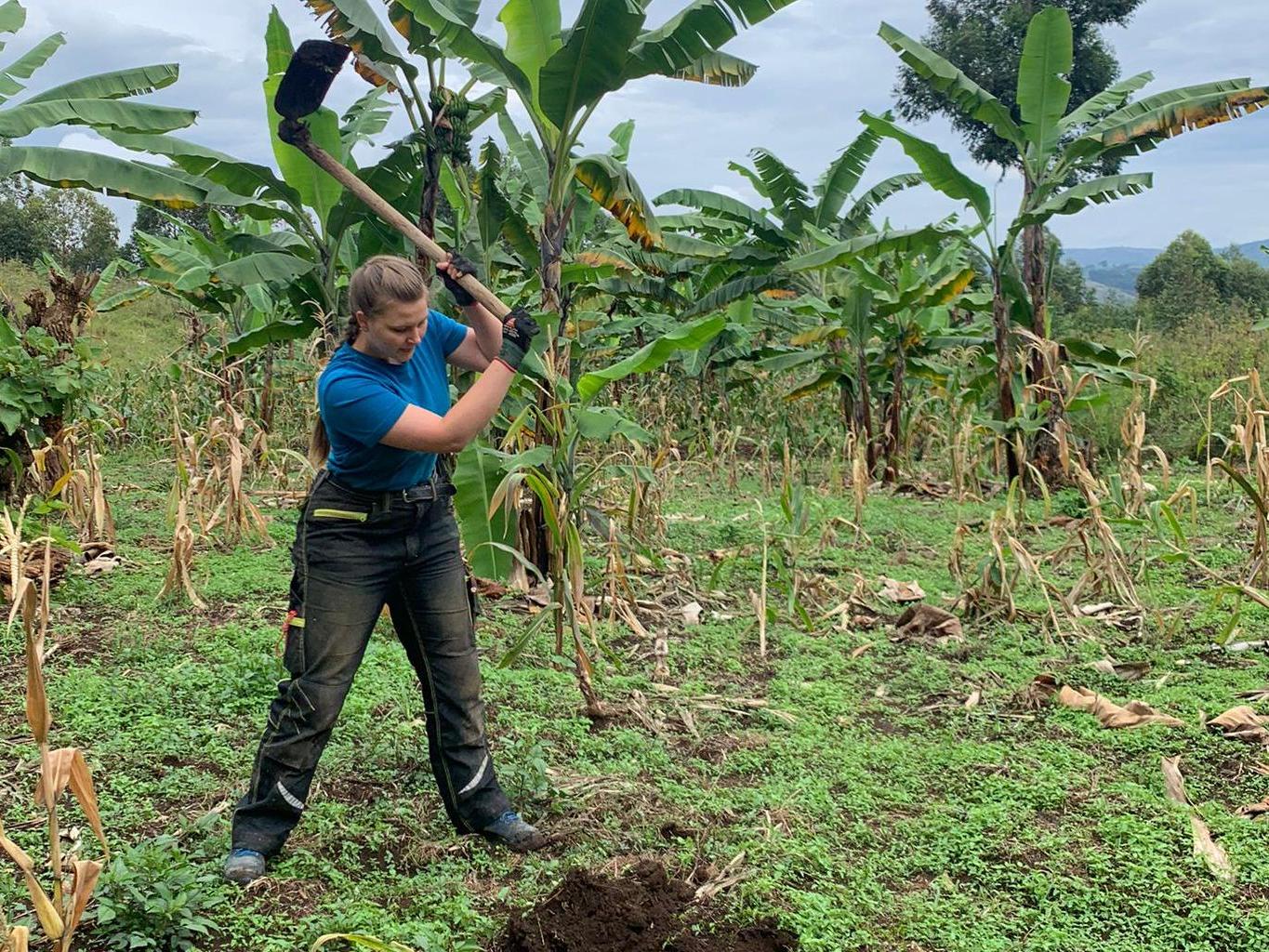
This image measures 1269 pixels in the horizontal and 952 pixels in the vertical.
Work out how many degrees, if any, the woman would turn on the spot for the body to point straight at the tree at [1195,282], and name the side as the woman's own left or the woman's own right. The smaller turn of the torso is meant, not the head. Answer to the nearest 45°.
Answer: approximately 90° to the woman's own left

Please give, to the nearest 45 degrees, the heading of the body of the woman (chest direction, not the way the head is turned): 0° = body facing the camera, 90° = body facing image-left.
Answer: approximately 315°

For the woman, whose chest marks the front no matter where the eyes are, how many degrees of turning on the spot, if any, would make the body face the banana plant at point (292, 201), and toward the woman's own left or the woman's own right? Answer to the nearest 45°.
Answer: approximately 135° to the woman's own left

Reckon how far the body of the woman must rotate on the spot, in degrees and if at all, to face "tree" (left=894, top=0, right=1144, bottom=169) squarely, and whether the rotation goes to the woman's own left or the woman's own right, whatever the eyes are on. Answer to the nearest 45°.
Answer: approximately 90° to the woman's own left

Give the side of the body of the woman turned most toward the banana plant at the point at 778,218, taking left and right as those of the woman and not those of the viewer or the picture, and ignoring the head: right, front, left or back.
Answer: left

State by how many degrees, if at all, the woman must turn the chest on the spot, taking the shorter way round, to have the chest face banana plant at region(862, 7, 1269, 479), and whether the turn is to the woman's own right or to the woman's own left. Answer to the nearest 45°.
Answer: approximately 90° to the woman's own left

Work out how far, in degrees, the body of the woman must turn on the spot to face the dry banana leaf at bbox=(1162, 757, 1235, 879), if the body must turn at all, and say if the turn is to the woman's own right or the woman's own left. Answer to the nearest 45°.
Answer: approximately 45° to the woman's own left

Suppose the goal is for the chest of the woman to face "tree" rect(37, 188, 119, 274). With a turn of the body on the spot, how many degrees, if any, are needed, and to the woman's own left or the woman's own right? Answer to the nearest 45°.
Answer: approximately 135° to the woman's own left

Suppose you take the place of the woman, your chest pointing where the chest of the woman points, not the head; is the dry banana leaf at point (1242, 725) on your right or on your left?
on your left

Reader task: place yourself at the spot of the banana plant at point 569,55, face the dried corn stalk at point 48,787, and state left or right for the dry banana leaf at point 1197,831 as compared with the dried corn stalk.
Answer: left

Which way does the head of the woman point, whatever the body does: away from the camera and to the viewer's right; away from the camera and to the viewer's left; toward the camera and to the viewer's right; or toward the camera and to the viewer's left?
toward the camera and to the viewer's right
